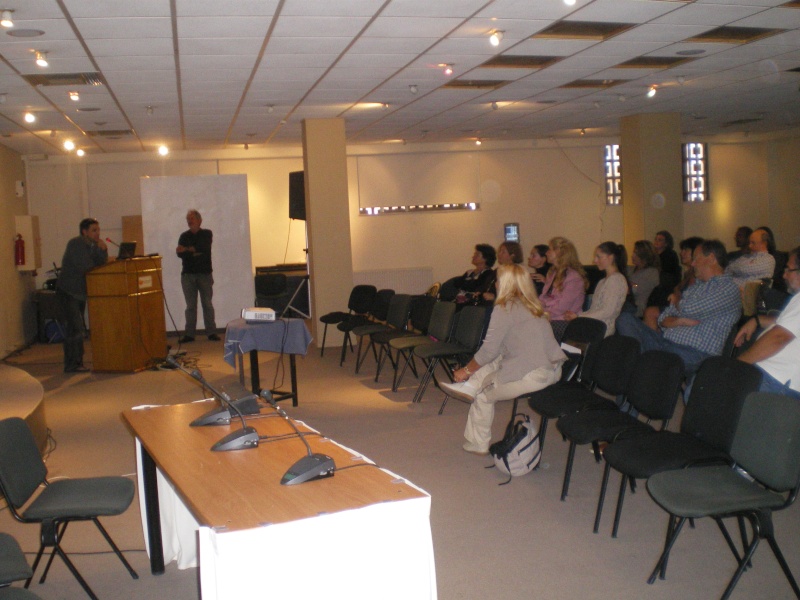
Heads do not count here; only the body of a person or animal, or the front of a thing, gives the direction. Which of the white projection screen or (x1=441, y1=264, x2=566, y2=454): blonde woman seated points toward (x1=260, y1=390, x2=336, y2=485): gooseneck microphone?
the white projection screen

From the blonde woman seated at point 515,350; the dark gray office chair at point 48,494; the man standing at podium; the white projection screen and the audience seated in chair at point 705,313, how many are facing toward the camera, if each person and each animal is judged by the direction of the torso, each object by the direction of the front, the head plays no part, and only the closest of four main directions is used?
1

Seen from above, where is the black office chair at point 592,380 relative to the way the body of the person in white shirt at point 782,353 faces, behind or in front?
in front

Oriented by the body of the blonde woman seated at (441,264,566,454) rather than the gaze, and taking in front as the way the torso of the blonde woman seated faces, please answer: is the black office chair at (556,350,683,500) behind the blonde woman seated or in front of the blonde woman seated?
behind

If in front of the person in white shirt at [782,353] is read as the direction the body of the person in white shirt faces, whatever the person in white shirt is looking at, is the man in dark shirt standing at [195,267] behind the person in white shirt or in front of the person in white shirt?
in front

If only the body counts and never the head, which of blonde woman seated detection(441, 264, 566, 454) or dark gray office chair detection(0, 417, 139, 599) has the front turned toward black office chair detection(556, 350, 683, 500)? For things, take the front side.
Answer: dark gray office chair detection(0, 417, 139, 599)

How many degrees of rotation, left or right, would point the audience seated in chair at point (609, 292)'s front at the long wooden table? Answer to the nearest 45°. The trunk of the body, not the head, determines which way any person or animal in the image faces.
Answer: approximately 90° to their left

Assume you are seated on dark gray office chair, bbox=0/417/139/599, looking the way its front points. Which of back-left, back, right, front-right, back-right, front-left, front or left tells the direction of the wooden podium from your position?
left

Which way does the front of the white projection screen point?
toward the camera

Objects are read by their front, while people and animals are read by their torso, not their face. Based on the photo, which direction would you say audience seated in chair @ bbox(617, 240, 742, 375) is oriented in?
to the viewer's left

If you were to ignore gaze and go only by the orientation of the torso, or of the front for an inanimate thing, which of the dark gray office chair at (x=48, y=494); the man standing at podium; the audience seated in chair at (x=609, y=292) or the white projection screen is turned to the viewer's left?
the audience seated in chair

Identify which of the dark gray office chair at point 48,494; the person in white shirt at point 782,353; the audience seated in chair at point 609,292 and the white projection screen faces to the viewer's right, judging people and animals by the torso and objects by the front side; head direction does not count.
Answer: the dark gray office chair

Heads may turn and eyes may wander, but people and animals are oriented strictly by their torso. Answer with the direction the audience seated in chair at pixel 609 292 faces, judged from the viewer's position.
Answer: facing to the left of the viewer

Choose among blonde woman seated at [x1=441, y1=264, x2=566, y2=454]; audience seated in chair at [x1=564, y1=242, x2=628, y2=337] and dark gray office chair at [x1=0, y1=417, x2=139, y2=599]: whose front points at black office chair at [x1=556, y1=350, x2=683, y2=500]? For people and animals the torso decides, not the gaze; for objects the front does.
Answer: dark gray office chair at [x1=0, y1=417, x2=139, y2=599]

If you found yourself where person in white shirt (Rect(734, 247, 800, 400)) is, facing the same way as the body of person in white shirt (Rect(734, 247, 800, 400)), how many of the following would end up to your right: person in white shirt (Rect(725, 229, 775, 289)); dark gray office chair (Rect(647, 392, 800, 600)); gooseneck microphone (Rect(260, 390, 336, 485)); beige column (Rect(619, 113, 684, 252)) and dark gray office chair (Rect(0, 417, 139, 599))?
2

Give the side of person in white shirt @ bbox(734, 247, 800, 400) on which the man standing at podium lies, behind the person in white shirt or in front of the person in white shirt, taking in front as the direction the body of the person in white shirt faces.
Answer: in front

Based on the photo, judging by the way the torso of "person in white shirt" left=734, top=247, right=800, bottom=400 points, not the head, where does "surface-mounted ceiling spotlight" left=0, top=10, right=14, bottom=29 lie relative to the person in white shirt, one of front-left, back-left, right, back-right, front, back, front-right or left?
front

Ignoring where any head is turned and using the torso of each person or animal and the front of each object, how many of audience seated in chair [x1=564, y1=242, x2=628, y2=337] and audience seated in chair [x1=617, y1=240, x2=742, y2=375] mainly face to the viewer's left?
2
